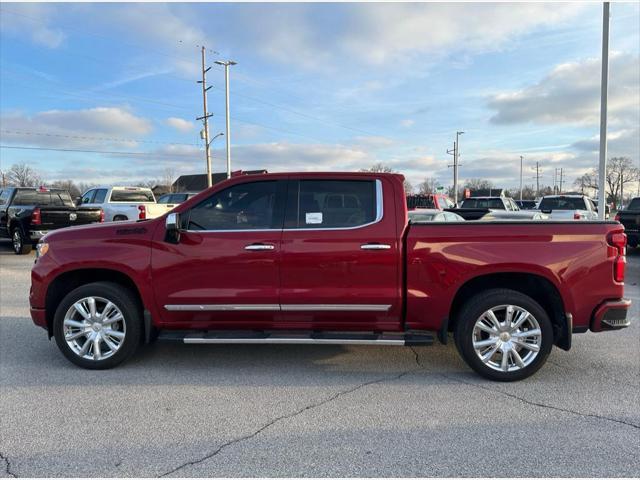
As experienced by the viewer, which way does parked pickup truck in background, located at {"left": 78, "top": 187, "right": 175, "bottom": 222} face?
facing away from the viewer and to the left of the viewer

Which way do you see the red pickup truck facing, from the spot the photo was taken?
facing to the left of the viewer

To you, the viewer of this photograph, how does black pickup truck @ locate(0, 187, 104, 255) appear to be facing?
facing away from the viewer and to the left of the viewer
